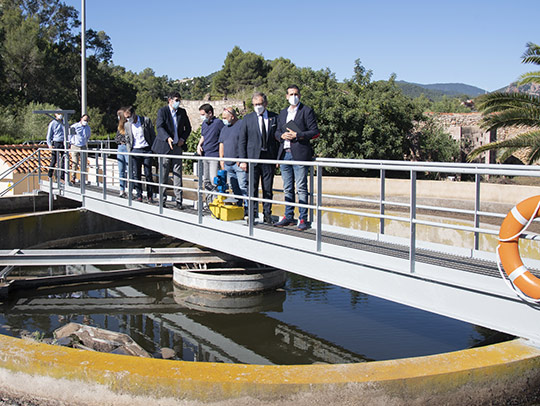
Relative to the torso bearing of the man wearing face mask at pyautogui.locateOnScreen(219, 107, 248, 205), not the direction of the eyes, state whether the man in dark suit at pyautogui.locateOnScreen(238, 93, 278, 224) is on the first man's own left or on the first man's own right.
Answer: on the first man's own left

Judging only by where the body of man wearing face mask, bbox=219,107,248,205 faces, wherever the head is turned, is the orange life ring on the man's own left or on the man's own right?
on the man's own left

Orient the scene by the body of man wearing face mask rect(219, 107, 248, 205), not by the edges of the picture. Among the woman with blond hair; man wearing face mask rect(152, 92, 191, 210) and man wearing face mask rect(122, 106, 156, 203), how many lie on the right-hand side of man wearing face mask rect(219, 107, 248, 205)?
3

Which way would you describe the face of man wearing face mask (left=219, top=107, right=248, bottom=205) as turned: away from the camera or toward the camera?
toward the camera

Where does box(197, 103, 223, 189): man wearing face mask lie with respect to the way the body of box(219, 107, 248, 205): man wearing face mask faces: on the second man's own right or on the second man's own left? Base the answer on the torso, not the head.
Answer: on the second man's own right

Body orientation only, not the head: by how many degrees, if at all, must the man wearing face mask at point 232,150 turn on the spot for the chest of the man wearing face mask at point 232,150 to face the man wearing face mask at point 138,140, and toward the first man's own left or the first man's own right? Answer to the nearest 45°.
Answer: approximately 90° to the first man's own right

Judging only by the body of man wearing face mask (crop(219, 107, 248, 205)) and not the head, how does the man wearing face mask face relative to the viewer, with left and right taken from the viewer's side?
facing the viewer and to the left of the viewer

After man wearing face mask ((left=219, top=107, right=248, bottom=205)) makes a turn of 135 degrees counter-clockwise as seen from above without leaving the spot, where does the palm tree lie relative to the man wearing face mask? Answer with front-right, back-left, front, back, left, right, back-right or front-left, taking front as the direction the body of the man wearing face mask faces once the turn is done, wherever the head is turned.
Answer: front-left

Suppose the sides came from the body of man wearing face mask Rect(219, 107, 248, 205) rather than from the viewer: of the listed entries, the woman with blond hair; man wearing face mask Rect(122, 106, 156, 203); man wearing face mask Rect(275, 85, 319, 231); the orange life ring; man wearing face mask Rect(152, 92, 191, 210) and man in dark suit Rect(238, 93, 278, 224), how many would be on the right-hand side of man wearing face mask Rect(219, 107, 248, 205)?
3

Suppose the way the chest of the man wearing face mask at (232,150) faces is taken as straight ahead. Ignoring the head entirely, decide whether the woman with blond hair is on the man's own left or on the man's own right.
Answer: on the man's own right
